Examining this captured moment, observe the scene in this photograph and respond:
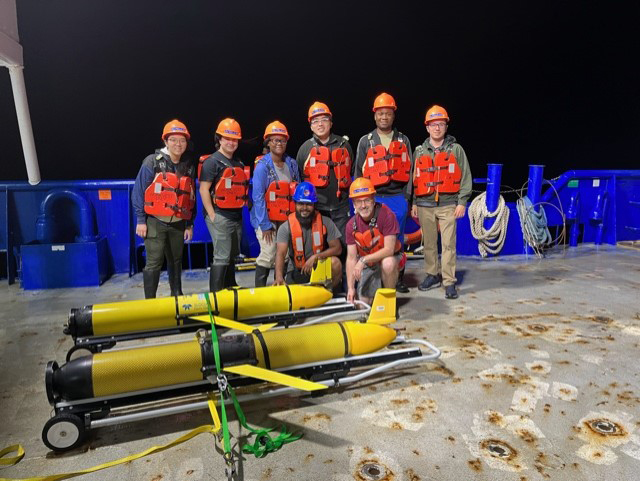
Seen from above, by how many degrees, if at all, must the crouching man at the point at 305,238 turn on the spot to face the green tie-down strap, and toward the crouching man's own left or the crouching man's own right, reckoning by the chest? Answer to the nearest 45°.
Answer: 0° — they already face it

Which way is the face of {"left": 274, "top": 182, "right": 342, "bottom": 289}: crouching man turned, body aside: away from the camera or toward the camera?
toward the camera

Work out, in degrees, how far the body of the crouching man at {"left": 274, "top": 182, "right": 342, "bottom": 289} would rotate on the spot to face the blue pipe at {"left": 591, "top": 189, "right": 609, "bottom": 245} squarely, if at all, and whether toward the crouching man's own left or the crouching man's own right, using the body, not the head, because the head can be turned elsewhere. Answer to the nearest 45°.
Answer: approximately 135° to the crouching man's own left

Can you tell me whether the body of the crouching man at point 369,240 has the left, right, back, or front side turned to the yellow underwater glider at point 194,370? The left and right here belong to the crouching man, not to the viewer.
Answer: front

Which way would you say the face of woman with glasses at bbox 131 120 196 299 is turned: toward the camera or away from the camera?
toward the camera

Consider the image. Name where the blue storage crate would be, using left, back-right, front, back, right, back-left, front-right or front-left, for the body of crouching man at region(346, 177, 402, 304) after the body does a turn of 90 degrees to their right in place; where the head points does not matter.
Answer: front-left

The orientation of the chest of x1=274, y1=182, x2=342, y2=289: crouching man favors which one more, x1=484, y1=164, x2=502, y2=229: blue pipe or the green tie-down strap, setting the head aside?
the green tie-down strap
